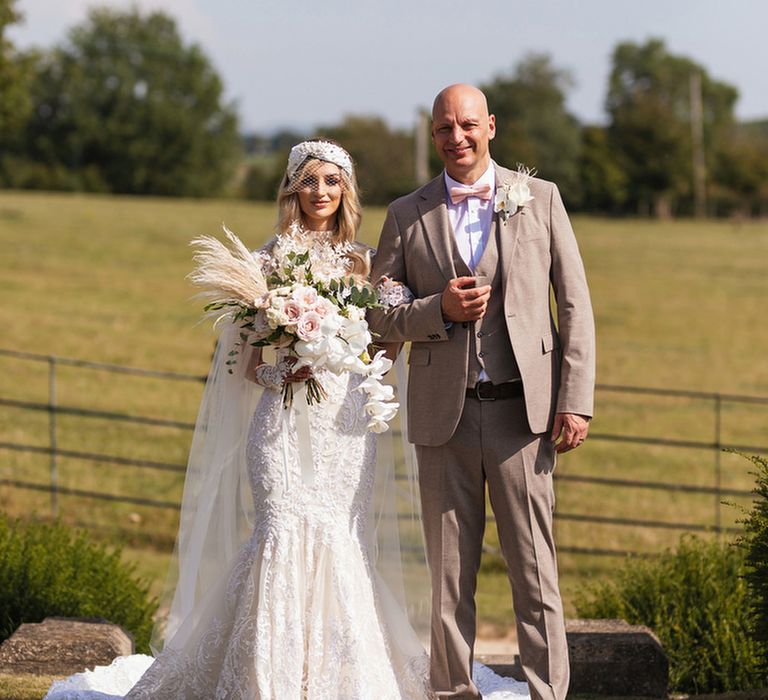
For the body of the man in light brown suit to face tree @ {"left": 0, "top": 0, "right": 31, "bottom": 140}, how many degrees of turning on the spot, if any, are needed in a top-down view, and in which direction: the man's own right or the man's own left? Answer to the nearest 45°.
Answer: approximately 135° to the man's own right

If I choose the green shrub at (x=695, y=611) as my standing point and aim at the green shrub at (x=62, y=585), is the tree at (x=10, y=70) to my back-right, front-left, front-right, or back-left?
front-right

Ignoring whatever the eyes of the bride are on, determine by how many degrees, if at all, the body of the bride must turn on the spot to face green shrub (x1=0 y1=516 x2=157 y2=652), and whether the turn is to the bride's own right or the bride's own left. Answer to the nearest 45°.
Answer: approximately 135° to the bride's own right

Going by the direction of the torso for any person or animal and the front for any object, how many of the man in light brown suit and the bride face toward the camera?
2

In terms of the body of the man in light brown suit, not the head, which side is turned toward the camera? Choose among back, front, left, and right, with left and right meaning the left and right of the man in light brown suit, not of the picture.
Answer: front

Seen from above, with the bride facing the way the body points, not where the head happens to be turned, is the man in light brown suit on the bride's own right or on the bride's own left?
on the bride's own left

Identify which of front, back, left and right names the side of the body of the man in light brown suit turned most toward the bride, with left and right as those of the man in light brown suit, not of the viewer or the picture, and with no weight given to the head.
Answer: right

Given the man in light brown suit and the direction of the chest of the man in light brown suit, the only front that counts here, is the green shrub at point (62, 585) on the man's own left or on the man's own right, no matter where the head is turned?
on the man's own right

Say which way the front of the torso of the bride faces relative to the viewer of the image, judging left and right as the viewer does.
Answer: facing the viewer

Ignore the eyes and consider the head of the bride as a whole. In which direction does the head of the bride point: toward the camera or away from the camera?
toward the camera

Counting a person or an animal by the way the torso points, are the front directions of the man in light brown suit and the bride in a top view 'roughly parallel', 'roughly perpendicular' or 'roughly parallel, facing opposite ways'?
roughly parallel
